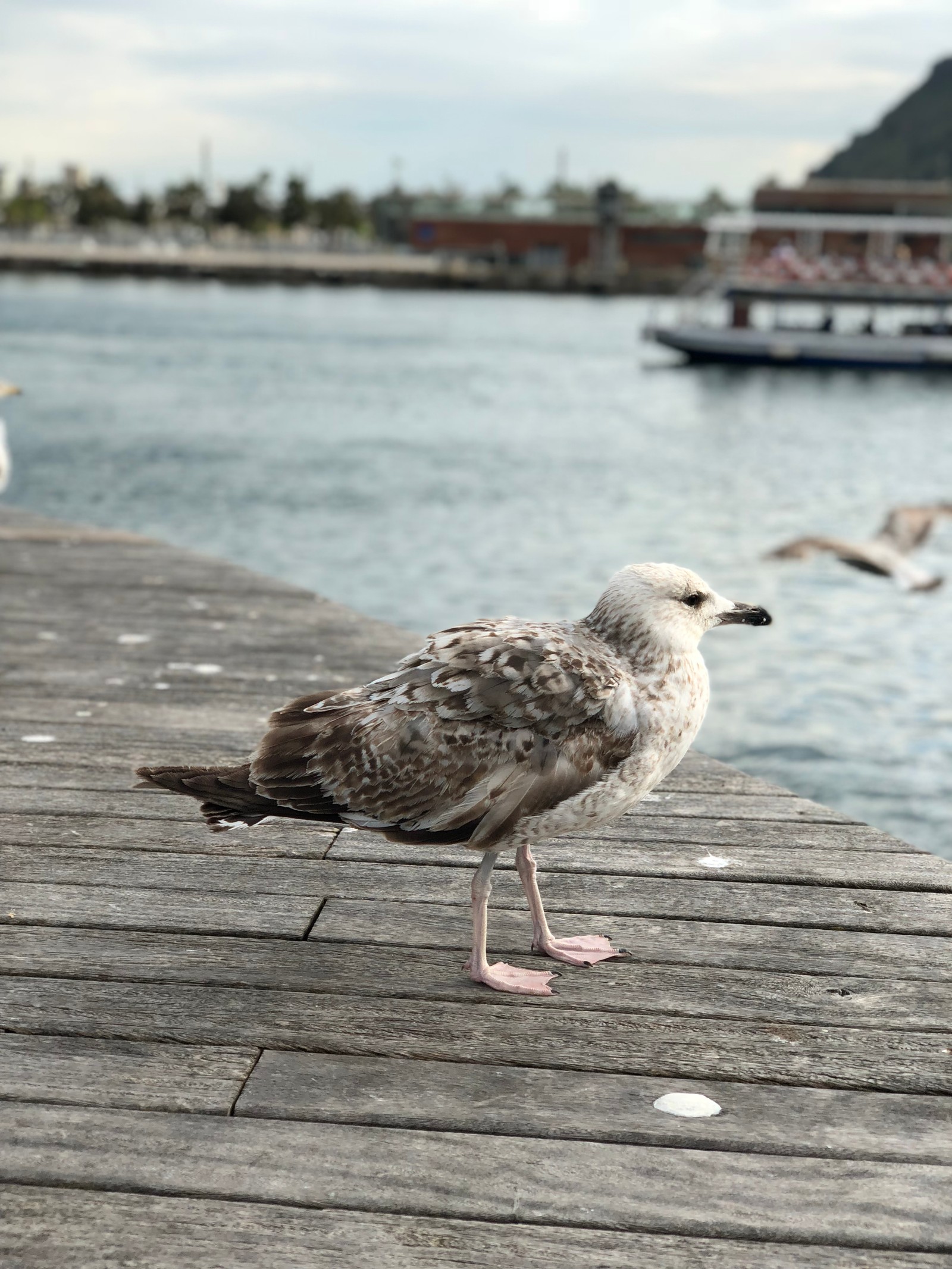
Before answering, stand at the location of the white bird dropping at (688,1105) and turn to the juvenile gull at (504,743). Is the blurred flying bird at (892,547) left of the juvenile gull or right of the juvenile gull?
right

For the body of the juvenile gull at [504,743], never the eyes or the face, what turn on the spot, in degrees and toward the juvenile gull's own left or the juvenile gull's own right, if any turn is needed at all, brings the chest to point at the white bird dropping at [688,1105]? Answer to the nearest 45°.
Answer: approximately 45° to the juvenile gull's own right

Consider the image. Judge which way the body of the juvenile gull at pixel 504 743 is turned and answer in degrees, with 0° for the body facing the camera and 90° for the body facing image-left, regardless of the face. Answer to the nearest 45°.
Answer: approximately 270°

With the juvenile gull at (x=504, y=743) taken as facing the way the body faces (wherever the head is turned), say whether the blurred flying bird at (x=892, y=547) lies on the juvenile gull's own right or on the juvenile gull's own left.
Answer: on the juvenile gull's own left
